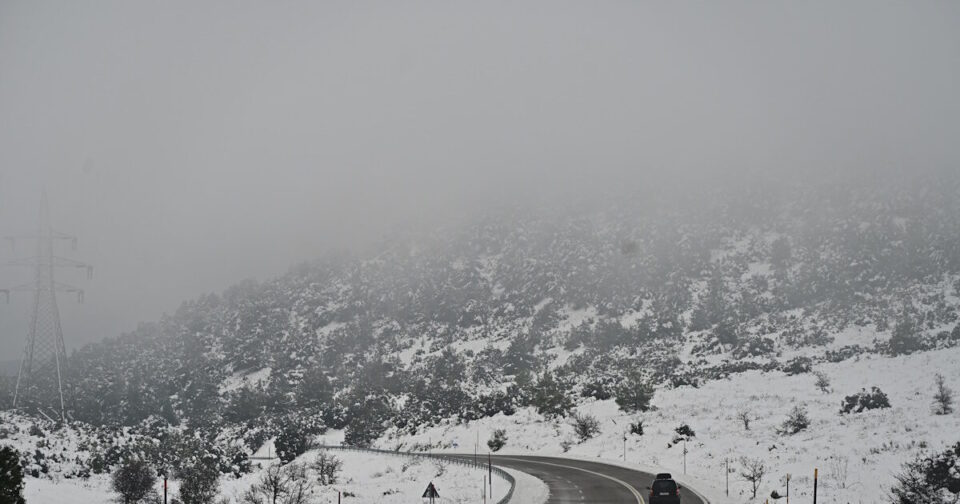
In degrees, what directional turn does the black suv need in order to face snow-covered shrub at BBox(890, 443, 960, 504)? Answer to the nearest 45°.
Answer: approximately 90° to its right

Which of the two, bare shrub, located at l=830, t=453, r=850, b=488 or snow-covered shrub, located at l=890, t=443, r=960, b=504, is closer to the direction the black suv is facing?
the bare shrub

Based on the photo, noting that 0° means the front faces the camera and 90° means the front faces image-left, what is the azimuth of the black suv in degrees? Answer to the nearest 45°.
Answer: approximately 180°

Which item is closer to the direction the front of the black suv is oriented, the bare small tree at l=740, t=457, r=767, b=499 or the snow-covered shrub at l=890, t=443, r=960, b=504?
the bare small tree
